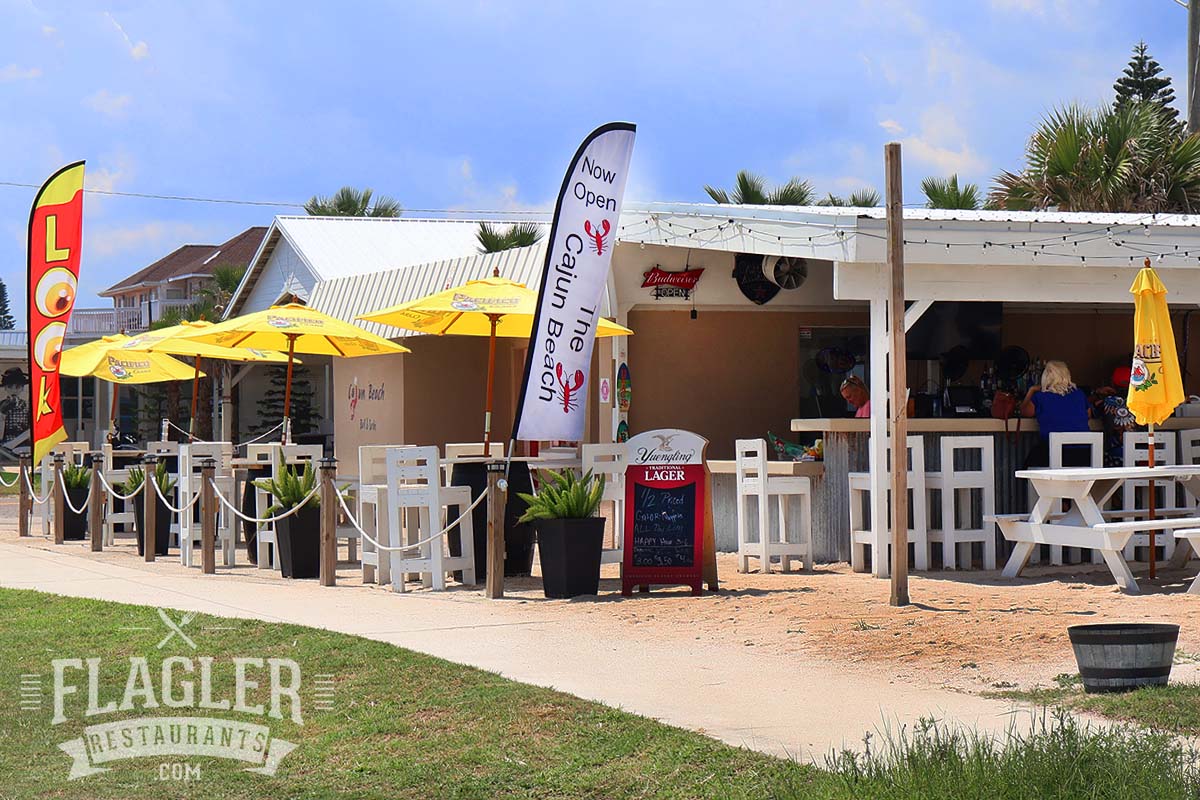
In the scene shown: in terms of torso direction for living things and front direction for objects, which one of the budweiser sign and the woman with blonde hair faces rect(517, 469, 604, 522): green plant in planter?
the budweiser sign

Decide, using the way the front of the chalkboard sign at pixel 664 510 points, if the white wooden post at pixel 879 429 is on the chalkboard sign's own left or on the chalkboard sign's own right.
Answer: on the chalkboard sign's own left

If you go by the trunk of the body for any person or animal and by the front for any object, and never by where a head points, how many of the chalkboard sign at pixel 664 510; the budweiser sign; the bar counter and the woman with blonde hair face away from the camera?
1

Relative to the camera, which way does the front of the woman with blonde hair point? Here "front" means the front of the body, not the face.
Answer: away from the camera

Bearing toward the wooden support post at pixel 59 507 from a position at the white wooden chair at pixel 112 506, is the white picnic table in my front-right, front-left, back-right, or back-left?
back-left

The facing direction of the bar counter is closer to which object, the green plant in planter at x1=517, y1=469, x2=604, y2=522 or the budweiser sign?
the green plant in planter

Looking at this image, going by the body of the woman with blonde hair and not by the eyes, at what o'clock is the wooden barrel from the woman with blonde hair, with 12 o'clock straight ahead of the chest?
The wooden barrel is roughly at 6 o'clock from the woman with blonde hair.

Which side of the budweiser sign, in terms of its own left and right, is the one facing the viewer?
front

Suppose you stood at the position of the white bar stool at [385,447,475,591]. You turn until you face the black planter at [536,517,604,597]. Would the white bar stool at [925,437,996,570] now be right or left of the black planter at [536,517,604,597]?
left

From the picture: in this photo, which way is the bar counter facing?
toward the camera

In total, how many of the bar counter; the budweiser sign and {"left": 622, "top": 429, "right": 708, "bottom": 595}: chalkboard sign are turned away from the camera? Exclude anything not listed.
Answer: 0

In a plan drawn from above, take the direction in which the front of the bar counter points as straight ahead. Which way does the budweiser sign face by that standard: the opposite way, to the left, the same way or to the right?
the same way

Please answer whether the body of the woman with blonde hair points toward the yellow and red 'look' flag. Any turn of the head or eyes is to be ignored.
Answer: no

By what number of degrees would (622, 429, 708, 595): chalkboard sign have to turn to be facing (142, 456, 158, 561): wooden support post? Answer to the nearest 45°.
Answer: approximately 135° to its right

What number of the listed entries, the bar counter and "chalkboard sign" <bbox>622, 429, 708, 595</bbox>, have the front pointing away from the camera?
0

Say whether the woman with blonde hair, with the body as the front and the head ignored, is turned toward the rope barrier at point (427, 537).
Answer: no

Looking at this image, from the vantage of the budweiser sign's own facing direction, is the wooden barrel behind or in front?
in front

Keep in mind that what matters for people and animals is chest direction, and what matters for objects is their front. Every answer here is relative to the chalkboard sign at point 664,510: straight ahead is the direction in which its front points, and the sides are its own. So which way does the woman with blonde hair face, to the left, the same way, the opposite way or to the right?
the opposite way

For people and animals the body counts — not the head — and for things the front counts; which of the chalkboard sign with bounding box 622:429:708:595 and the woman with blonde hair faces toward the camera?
the chalkboard sign

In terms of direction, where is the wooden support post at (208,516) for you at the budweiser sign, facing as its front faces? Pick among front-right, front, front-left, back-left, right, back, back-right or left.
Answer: front-right

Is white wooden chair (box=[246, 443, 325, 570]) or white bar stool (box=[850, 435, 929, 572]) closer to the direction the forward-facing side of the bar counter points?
the white bar stool

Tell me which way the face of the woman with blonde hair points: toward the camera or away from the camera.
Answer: away from the camera
